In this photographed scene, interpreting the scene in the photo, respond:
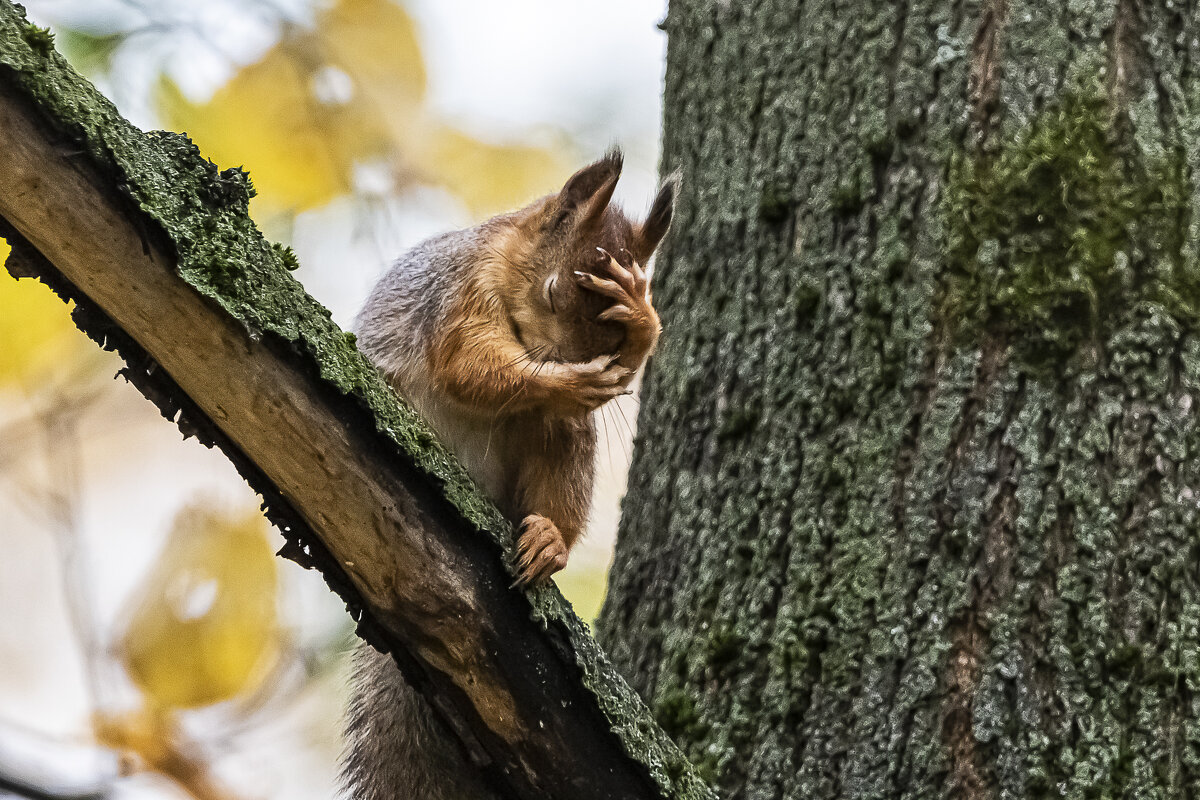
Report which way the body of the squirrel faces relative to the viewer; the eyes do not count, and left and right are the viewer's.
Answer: facing the viewer and to the right of the viewer

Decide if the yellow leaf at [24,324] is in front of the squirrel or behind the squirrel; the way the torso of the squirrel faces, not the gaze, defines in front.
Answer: behind
